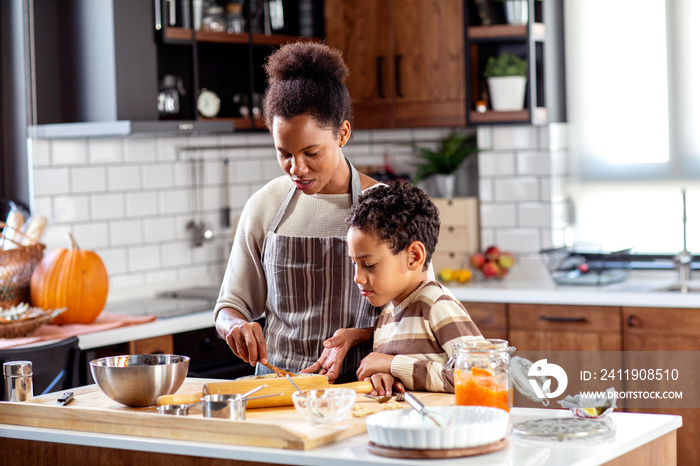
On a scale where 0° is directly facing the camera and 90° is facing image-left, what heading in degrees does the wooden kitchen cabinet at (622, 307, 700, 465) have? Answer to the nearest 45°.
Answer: approximately 0°

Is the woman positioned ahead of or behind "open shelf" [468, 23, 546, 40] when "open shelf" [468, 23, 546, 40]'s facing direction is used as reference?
ahead

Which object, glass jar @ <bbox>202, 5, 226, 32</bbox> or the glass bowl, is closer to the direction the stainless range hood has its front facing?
the glass bowl

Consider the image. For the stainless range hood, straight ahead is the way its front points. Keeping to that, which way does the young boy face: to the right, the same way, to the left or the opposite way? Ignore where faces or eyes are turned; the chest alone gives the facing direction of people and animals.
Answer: to the right

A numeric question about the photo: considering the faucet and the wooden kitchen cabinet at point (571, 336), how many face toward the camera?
2

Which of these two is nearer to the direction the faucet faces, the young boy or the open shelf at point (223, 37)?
the young boy

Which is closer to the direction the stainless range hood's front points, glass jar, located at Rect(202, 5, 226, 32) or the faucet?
the faucet
